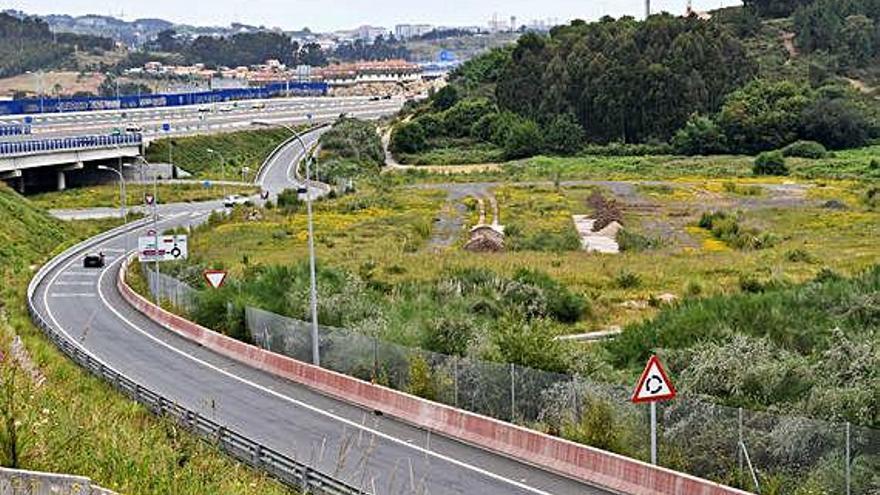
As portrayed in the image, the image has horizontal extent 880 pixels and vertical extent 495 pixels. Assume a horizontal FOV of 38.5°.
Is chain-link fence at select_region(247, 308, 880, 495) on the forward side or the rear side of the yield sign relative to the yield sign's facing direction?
on the forward side

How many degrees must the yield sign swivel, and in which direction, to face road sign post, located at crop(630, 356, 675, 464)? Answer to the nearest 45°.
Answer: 0° — it already faces it

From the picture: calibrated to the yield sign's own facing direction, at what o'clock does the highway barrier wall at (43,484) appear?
The highway barrier wall is roughly at 12 o'clock from the yield sign.

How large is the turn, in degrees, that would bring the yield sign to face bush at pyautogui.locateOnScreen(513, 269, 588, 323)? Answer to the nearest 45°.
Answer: approximately 90° to its left

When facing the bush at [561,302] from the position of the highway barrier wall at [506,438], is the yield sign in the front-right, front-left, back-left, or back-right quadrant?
front-left

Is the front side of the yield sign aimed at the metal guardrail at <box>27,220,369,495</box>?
yes

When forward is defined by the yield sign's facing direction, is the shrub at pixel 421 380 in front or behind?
in front

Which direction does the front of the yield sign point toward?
toward the camera

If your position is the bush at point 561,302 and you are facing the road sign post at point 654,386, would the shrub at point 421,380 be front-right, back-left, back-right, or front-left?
front-right
